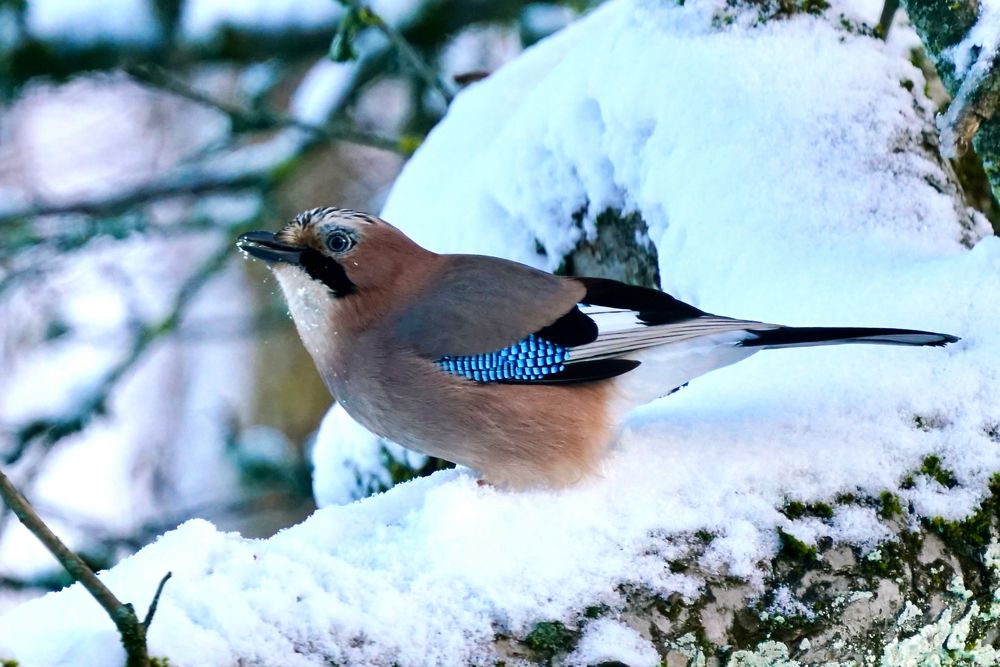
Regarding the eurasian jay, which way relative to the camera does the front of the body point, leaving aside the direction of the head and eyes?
to the viewer's left
